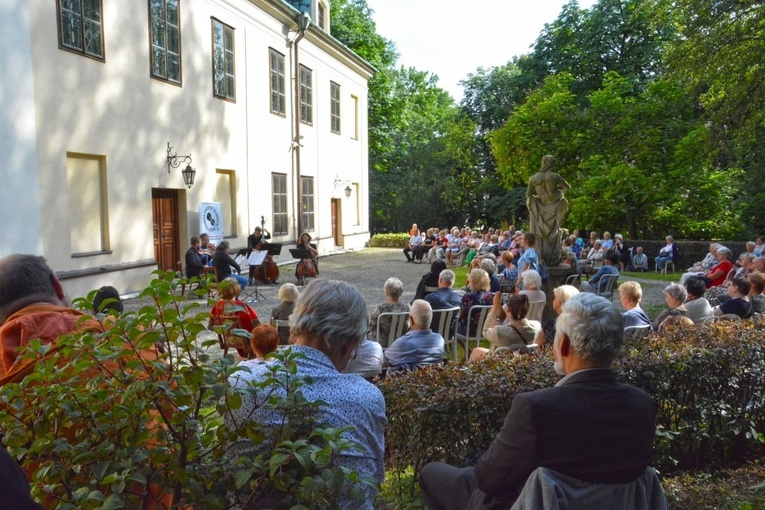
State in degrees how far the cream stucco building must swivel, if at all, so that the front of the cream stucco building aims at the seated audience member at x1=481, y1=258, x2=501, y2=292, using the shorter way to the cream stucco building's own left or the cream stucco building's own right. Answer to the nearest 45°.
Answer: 0° — it already faces them

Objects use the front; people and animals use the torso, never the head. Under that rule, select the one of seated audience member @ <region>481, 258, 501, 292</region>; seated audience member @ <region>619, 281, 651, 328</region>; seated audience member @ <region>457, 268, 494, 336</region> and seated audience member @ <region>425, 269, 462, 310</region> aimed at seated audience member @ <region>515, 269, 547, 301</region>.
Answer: seated audience member @ <region>619, 281, 651, 328</region>

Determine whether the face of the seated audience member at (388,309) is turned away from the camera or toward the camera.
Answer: away from the camera

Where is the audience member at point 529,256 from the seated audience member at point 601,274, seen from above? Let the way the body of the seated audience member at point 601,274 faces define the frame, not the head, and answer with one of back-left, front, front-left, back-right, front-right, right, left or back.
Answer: front-left

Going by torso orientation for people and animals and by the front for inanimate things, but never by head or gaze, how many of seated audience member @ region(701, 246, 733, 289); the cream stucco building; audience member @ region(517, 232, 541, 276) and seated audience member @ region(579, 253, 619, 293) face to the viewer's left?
3

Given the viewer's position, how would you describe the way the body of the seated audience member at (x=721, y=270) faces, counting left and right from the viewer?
facing to the left of the viewer

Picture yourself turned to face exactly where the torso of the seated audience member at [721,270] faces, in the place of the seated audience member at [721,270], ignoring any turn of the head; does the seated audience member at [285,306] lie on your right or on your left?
on your left

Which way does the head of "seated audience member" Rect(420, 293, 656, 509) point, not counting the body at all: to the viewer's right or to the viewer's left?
to the viewer's left

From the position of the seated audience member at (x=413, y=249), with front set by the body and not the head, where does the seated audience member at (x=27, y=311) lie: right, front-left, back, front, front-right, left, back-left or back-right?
front-left

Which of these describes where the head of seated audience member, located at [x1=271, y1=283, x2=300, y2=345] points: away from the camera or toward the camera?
away from the camera

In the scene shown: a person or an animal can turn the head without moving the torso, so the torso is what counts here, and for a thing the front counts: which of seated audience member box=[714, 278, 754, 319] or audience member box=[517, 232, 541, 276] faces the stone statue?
seated audience member box=[714, 278, 754, 319]

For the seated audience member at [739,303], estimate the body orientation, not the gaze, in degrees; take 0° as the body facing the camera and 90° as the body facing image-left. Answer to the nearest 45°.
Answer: approximately 135°

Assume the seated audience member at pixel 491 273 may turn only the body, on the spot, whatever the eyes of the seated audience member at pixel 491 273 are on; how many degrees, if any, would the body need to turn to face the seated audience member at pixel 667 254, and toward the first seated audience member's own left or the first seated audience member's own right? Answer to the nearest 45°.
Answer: approximately 90° to the first seated audience member's own right

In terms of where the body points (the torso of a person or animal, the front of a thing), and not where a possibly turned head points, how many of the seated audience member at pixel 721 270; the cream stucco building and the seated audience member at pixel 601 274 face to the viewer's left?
2

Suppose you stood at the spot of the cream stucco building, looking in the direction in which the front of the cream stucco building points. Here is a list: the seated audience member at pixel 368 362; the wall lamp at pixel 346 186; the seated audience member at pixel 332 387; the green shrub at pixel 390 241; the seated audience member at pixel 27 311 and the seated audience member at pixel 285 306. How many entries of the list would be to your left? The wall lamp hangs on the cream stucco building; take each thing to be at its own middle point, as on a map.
2
